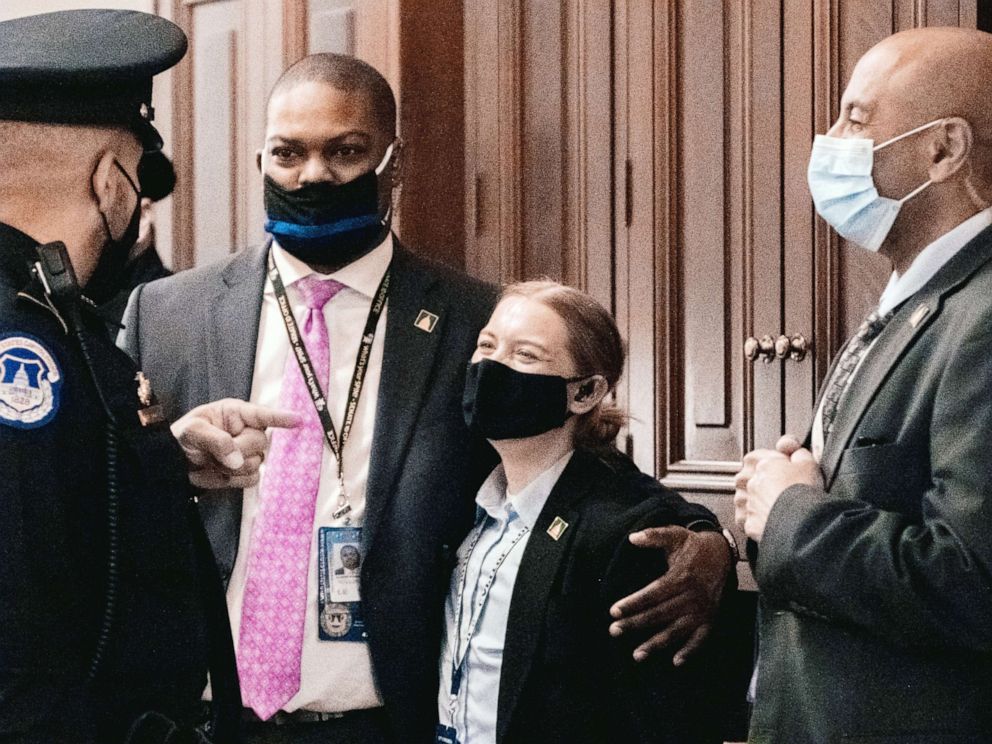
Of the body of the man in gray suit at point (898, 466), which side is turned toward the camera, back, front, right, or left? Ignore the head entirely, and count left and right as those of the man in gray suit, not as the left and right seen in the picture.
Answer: left

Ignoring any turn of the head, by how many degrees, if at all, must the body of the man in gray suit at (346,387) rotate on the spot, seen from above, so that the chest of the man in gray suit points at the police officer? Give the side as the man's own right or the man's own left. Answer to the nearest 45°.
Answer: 0° — they already face them

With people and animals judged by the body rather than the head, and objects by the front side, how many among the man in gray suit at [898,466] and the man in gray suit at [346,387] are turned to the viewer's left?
1

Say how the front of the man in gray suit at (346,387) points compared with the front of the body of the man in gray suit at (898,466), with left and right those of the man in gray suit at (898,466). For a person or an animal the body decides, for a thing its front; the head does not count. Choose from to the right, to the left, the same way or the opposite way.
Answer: to the left

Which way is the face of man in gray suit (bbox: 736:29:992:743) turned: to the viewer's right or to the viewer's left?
to the viewer's left

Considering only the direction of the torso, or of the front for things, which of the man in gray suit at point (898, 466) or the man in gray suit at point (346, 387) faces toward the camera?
the man in gray suit at point (346, 387)

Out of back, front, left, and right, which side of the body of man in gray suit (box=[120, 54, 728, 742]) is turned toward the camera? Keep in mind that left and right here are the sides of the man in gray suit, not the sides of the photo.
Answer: front
